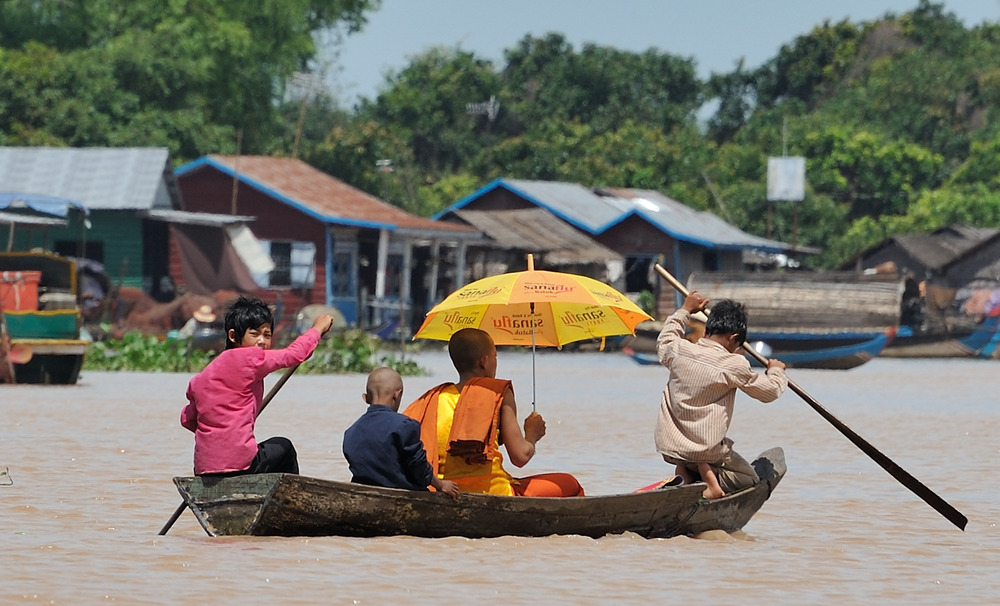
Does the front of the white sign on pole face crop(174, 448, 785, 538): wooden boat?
yes

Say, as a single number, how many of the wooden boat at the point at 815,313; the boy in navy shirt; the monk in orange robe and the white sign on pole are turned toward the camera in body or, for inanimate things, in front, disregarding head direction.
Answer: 1

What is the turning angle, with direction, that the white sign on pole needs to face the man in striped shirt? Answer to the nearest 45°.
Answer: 0° — it already faces them

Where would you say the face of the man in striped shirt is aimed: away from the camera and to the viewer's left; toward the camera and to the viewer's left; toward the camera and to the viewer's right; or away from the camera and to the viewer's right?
away from the camera and to the viewer's right

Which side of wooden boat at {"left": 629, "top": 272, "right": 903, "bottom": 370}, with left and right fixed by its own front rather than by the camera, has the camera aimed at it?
right

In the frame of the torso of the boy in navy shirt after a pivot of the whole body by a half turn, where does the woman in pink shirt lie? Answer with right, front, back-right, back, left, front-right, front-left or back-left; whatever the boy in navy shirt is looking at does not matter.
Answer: front-right

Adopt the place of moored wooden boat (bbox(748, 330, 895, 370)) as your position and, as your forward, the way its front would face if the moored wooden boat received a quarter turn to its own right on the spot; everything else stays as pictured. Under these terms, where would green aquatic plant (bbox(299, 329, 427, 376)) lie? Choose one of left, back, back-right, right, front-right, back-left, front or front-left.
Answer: front-right

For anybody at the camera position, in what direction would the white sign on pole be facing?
facing the viewer

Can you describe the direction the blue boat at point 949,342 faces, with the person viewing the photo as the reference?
facing to the right of the viewer

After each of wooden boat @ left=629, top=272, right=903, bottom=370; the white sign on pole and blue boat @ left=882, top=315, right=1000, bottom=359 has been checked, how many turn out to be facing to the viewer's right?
2

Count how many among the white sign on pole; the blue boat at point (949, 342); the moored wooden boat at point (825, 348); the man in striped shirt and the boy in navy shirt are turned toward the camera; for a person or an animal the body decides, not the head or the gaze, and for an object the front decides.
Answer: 1

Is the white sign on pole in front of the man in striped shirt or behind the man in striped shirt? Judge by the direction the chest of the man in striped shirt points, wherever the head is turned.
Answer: in front

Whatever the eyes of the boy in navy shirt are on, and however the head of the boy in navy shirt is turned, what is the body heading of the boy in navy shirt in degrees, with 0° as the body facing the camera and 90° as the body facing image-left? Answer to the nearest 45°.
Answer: approximately 225°
